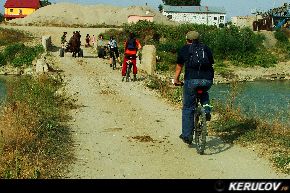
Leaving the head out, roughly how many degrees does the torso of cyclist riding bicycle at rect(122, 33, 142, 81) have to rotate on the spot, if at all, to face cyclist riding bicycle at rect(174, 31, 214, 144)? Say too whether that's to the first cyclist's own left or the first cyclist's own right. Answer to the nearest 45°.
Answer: approximately 180°

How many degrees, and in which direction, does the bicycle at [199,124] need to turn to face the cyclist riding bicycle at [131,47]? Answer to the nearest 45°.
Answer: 0° — it already faces them

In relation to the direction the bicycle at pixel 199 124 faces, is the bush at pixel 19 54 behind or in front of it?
in front

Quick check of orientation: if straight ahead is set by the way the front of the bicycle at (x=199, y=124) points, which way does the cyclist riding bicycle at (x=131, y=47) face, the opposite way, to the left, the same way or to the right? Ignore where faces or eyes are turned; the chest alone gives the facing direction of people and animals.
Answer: the same way

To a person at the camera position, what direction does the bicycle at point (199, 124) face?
facing away from the viewer

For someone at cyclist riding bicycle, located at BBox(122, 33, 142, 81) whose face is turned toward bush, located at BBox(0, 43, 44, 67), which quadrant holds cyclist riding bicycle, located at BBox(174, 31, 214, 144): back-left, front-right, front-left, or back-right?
back-left

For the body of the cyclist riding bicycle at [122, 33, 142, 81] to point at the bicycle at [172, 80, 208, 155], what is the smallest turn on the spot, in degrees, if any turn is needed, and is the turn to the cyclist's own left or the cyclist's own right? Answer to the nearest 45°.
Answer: approximately 180°
